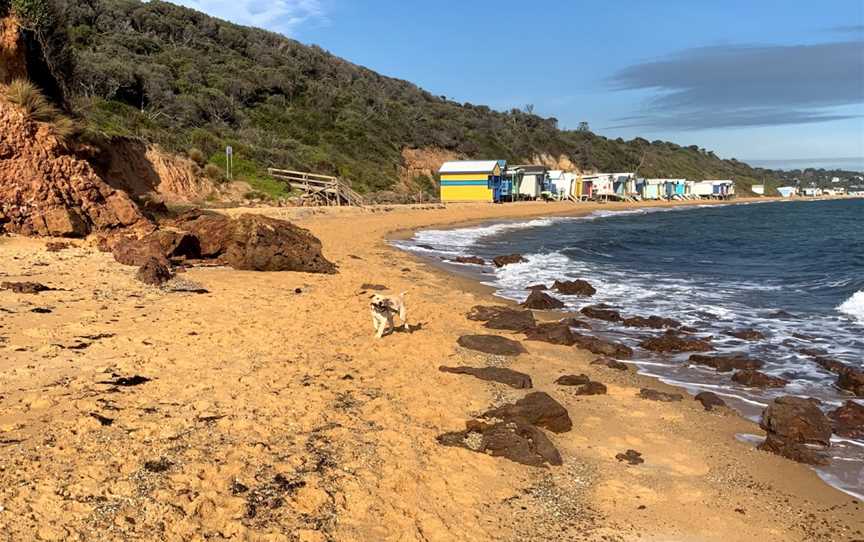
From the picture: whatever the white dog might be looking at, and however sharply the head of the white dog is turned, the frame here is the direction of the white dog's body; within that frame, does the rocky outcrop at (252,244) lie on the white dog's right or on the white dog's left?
on the white dog's right

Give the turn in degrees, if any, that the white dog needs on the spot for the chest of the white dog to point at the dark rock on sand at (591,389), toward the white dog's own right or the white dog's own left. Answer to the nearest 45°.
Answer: approximately 90° to the white dog's own left

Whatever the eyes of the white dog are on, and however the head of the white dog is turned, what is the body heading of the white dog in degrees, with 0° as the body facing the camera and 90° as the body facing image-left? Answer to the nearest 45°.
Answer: approximately 45°

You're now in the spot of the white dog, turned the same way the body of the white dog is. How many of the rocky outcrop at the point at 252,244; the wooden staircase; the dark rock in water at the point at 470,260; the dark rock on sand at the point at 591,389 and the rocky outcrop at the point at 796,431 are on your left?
2

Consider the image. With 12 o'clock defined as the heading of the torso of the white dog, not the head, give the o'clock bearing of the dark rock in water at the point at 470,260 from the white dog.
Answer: The dark rock in water is roughly at 5 o'clock from the white dog.

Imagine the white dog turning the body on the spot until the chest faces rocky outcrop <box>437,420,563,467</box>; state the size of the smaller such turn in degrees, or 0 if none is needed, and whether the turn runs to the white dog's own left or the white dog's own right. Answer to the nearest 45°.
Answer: approximately 45° to the white dog's own left

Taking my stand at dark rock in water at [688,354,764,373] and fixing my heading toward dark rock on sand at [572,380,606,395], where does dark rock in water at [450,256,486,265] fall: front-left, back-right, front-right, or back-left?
back-right

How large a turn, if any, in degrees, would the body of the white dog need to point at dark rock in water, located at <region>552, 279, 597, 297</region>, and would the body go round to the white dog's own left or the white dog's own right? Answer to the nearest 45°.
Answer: approximately 180°

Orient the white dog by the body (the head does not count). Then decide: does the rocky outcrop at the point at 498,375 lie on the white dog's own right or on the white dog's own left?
on the white dog's own left
